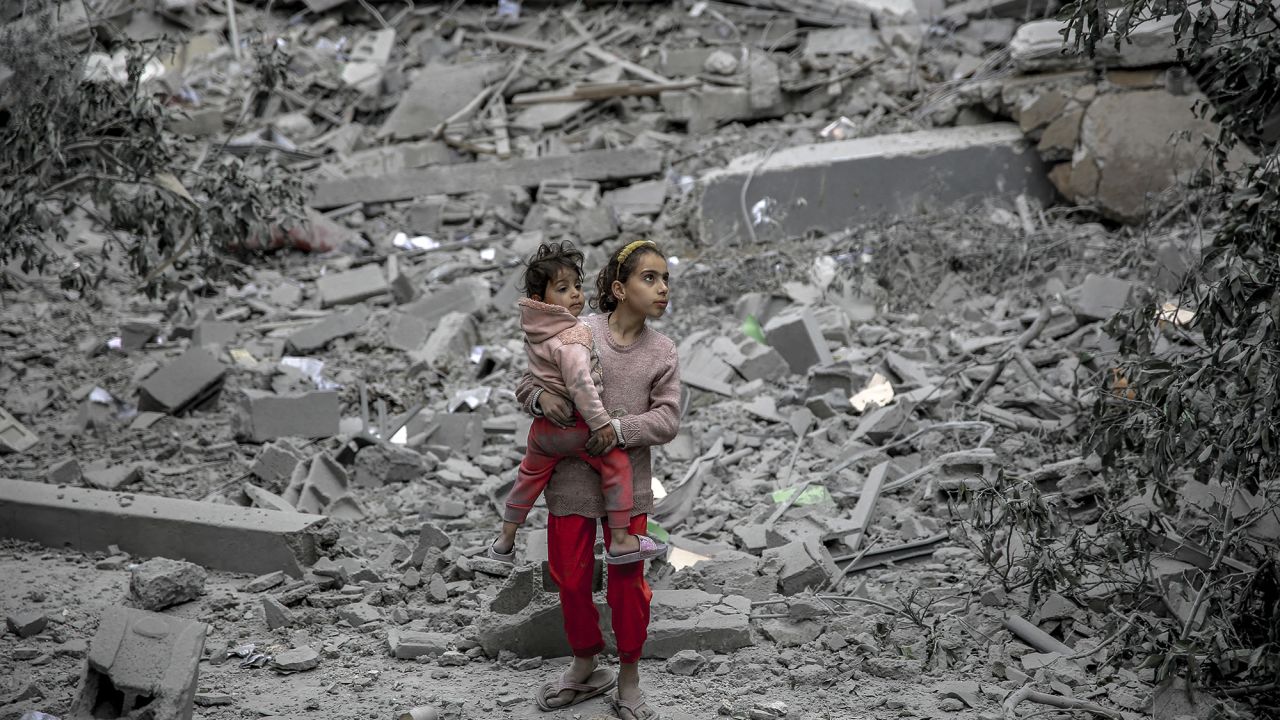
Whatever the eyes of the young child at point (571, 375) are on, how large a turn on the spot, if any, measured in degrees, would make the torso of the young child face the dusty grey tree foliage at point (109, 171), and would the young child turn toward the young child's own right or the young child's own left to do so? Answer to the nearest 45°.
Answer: approximately 135° to the young child's own left

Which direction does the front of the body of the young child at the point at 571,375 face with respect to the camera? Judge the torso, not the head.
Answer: to the viewer's right

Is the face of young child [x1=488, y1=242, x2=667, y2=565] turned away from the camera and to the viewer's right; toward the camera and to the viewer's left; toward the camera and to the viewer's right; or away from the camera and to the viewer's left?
toward the camera and to the viewer's right

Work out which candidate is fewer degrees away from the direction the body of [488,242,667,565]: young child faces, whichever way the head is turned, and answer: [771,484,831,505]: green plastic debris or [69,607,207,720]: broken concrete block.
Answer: the green plastic debris

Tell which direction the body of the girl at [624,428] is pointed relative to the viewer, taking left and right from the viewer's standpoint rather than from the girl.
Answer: facing the viewer

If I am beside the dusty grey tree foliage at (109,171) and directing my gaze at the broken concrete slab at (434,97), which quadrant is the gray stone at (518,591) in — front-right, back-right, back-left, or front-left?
back-right

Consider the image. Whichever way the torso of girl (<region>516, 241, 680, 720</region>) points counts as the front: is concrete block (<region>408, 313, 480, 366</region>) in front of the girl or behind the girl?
behind

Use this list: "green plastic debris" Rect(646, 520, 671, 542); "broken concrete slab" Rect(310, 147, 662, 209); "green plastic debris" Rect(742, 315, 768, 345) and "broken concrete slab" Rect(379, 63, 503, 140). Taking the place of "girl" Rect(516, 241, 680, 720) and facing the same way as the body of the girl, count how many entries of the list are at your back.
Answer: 4

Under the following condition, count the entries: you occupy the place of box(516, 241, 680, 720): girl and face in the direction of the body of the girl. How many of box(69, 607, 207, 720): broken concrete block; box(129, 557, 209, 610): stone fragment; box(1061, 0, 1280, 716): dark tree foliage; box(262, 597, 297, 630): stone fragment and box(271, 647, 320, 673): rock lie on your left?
1
